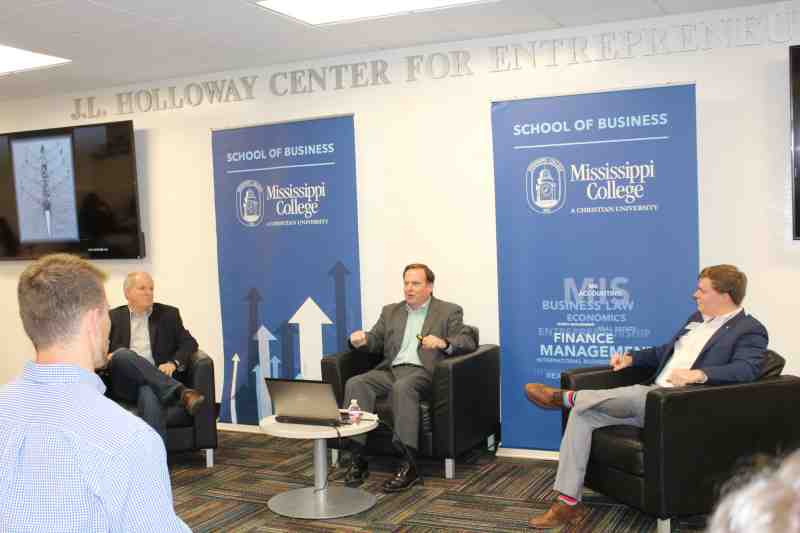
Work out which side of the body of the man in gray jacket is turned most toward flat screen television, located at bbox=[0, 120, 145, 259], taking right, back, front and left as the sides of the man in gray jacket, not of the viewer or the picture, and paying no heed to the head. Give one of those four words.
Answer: right

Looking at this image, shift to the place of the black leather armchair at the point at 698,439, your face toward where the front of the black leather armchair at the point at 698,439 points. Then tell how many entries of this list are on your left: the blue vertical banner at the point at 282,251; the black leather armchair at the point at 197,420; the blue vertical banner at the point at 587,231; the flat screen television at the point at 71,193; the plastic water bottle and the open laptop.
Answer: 0

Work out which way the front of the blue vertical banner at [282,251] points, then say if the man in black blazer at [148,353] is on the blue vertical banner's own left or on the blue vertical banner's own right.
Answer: on the blue vertical banner's own right

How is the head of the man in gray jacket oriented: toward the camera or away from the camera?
toward the camera

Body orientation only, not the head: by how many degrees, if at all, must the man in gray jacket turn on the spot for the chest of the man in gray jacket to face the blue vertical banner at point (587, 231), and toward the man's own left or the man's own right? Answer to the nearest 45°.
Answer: approximately 135° to the man's own left

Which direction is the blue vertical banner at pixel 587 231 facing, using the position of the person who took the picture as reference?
facing the viewer

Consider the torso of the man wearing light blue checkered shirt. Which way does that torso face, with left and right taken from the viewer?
facing away from the viewer and to the right of the viewer

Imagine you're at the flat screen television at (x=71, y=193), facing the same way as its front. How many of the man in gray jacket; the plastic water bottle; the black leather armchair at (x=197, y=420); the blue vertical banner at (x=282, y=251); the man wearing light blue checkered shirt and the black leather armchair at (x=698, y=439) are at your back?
0

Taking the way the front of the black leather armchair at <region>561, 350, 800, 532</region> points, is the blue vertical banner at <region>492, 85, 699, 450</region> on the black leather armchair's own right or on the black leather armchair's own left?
on the black leather armchair's own right

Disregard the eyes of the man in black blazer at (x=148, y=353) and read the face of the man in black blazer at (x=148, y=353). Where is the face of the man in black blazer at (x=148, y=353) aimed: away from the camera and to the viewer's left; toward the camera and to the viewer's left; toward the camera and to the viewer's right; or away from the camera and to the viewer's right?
toward the camera and to the viewer's right

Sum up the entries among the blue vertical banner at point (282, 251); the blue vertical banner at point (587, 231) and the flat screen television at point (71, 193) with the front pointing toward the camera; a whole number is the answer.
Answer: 3

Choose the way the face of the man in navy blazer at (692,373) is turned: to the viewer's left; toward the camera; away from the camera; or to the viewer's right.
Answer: to the viewer's left

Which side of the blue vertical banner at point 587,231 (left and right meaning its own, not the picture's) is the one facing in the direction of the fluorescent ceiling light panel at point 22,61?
right

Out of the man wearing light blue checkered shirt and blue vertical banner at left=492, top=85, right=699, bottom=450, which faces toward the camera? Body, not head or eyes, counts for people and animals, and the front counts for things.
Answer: the blue vertical banner

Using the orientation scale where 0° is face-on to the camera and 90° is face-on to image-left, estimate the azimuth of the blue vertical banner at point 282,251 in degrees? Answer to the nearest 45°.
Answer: approximately 0°

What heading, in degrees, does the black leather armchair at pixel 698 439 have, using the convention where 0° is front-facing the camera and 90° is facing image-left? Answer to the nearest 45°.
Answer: approximately 45°

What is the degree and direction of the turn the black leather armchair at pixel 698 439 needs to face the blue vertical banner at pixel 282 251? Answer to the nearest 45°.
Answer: approximately 90° to its right

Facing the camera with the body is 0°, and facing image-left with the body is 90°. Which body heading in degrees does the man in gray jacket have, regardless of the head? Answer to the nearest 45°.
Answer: approximately 45°

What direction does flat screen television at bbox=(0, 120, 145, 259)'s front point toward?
toward the camera

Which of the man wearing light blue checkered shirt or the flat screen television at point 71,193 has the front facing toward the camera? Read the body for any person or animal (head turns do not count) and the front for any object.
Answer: the flat screen television
